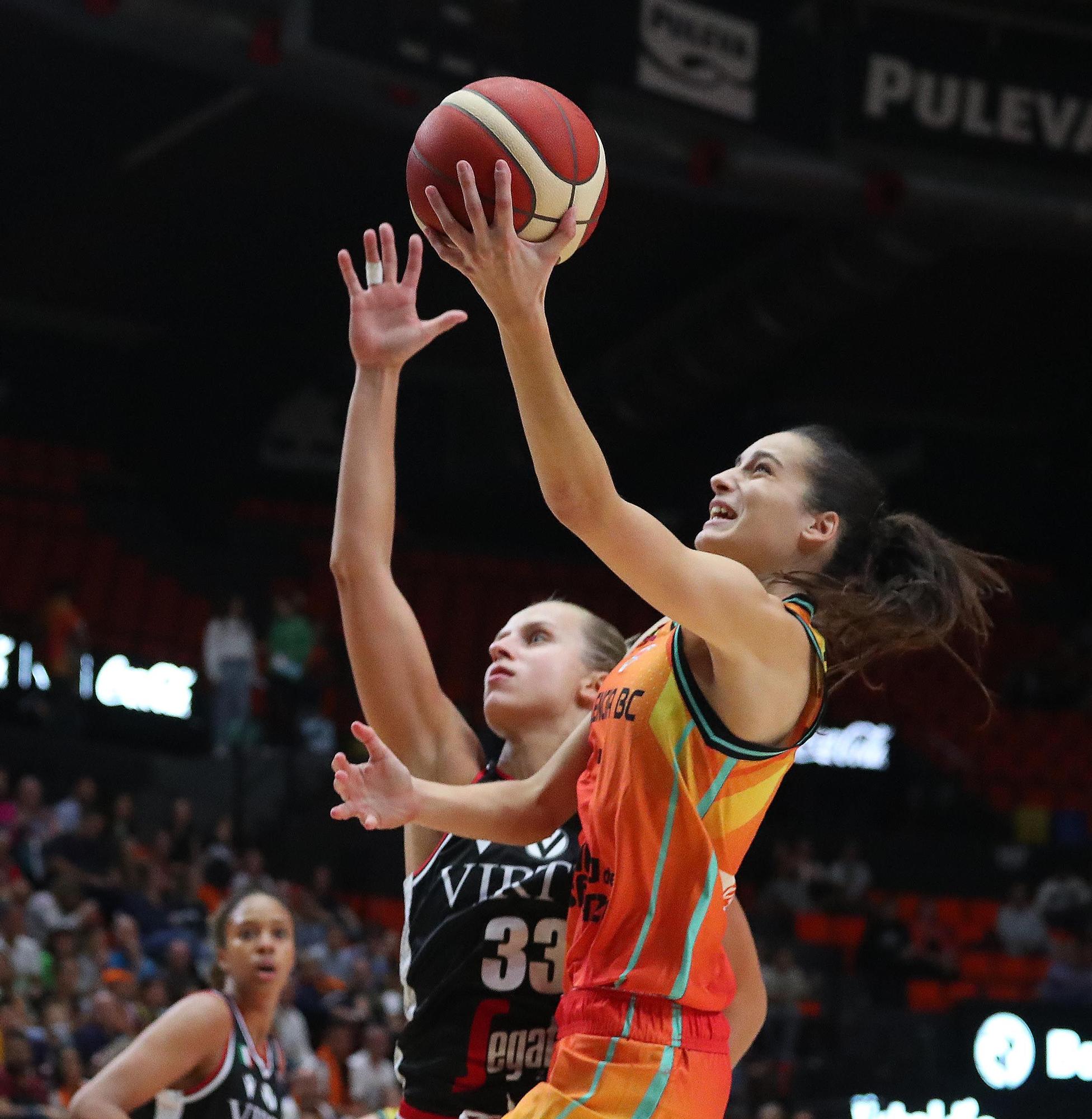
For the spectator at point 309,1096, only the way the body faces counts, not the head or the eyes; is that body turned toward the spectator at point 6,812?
no

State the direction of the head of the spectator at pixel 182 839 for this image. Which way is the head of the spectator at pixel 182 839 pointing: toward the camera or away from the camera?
toward the camera

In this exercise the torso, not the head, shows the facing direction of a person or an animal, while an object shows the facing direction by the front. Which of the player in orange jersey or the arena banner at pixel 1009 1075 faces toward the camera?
the arena banner

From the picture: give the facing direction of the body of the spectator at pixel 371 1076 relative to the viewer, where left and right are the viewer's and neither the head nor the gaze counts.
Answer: facing the viewer

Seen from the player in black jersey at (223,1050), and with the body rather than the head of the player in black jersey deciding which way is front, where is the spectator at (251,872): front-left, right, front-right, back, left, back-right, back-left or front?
back-left

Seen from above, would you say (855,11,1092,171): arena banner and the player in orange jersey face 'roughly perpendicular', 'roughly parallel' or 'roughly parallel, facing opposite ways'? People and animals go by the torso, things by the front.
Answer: roughly perpendicular

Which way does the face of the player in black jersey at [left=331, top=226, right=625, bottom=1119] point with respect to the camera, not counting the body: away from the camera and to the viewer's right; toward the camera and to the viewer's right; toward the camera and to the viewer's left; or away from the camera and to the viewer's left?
toward the camera and to the viewer's left

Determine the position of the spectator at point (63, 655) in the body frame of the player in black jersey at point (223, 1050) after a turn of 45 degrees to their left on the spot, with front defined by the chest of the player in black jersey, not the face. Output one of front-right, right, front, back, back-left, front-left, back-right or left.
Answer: left

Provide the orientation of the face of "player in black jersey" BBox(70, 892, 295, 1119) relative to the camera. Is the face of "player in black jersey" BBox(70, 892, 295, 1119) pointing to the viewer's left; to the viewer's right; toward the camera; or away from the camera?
toward the camera

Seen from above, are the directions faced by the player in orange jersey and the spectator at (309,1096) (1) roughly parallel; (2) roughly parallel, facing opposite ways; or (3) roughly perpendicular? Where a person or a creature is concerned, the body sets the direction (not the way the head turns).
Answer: roughly perpendicular

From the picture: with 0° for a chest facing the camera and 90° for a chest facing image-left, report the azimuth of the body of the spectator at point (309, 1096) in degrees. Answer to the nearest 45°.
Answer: approximately 0°

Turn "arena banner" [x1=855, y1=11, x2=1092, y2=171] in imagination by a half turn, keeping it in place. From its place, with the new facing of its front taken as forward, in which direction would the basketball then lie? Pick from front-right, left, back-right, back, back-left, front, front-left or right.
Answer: back

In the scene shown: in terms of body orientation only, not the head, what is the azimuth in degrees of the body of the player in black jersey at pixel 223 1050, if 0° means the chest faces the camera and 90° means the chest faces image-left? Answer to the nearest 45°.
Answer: approximately 315°

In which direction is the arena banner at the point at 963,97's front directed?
toward the camera
